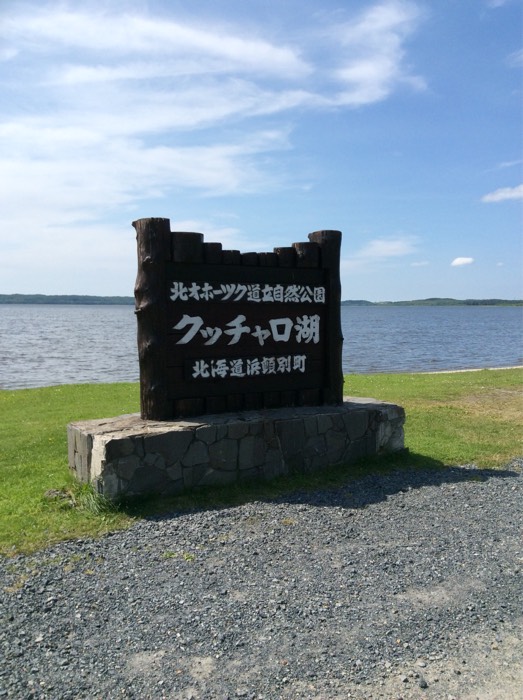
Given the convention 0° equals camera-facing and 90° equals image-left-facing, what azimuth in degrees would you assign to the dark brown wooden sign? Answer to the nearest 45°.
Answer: approximately 315°
